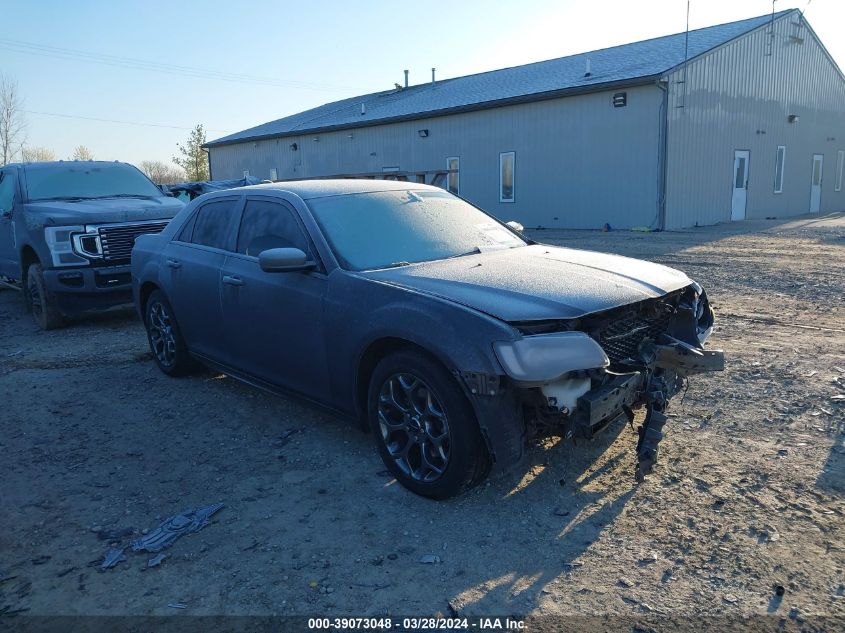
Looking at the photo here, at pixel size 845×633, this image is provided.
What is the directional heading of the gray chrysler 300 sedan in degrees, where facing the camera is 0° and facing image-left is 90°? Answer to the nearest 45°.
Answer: approximately 315°

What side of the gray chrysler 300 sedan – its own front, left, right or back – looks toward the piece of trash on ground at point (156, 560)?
right

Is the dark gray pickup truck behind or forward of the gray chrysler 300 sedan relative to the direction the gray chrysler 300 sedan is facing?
behind

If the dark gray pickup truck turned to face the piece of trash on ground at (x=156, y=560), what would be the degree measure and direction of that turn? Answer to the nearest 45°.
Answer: approximately 45° to its right

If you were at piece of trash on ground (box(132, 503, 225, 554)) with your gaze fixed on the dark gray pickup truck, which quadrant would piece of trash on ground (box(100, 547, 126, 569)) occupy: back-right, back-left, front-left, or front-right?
back-left

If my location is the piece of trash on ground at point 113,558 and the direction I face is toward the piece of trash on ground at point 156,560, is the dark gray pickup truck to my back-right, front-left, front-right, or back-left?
back-left

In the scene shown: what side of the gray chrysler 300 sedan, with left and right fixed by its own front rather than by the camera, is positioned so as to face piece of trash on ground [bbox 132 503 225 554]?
right

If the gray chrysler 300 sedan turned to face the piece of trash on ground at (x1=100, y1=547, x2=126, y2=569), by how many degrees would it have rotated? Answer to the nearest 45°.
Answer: approximately 90° to its right
